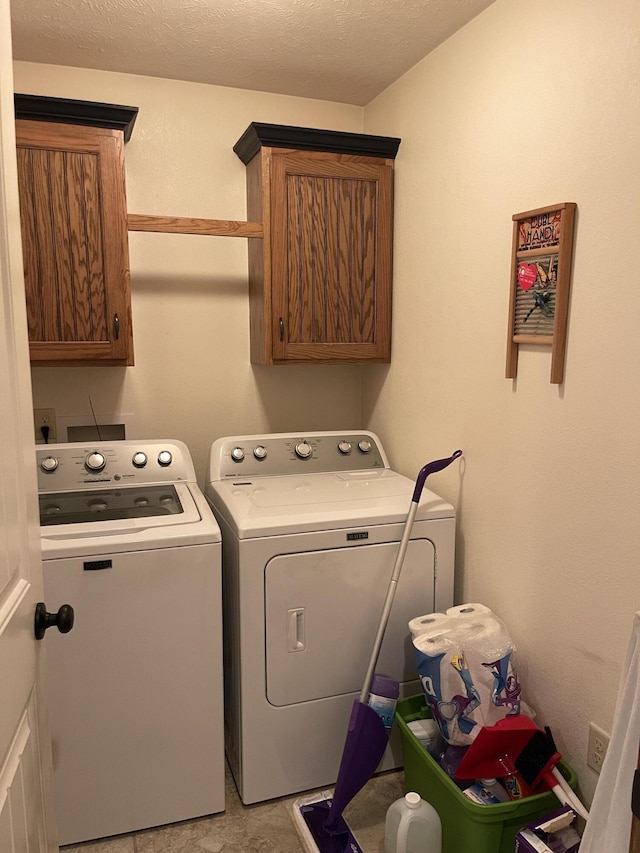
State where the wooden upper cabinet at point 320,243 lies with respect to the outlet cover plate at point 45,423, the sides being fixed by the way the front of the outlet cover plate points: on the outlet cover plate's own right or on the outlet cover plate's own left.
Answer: on the outlet cover plate's own left

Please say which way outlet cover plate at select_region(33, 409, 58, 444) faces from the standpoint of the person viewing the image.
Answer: facing the viewer

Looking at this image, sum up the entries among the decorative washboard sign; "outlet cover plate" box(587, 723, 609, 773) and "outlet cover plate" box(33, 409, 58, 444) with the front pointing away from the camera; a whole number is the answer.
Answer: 0

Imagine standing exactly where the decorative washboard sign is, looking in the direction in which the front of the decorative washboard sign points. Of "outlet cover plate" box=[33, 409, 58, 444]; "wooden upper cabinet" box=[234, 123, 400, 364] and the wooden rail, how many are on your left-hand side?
0

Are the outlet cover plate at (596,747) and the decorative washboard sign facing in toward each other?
no

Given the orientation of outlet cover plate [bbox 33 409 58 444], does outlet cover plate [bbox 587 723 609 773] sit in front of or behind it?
in front

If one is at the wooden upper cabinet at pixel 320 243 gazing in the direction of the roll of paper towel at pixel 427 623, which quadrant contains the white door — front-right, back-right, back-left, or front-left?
front-right

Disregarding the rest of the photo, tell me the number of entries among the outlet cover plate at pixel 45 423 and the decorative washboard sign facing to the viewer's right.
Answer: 0

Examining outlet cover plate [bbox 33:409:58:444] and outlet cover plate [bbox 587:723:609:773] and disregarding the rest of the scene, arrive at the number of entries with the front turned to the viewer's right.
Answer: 0

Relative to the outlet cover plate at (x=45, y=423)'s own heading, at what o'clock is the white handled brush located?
The white handled brush is roughly at 11 o'clock from the outlet cover plate.

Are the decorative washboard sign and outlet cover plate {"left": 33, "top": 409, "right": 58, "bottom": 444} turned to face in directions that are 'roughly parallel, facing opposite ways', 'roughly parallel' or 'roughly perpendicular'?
roughly perpendicular

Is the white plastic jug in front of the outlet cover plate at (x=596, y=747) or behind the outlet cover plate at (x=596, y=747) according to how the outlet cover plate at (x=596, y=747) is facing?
in front

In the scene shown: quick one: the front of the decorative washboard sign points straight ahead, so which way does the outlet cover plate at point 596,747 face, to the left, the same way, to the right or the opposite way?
the same way

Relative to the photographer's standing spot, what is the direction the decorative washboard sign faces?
facing the viewer and to the left of the viewer

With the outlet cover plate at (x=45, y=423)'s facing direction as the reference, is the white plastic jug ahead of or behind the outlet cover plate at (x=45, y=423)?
ahead

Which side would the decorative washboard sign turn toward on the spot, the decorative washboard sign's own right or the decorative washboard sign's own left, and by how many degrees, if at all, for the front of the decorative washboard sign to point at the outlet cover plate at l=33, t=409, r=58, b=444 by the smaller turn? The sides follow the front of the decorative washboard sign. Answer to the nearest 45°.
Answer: approximately 45° to the decorative washboard sign's own right

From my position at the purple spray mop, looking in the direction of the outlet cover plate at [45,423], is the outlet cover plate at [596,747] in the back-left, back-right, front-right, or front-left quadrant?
back-right
